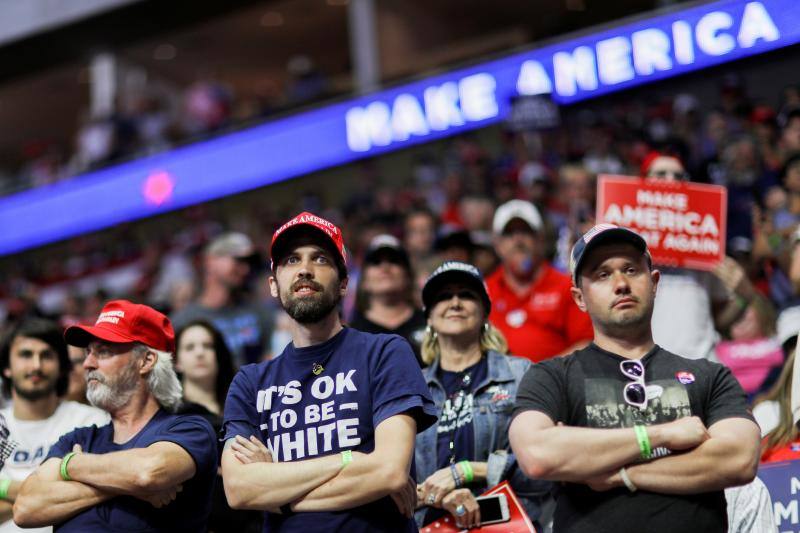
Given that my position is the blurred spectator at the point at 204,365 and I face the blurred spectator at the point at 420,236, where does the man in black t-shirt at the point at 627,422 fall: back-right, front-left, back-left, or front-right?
back-right

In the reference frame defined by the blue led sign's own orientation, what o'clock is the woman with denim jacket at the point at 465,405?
The woman with denim jacket is roughly at 12 o'clock from the blue led sign.

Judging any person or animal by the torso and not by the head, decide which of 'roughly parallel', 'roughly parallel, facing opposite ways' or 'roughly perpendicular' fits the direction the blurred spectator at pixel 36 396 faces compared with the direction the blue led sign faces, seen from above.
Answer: roughly parallel

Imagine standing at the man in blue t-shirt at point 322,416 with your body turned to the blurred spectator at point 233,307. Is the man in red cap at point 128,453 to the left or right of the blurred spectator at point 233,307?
left

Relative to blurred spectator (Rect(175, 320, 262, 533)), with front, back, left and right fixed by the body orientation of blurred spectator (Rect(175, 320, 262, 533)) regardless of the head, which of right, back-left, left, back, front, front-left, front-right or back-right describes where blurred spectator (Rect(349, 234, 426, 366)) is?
left

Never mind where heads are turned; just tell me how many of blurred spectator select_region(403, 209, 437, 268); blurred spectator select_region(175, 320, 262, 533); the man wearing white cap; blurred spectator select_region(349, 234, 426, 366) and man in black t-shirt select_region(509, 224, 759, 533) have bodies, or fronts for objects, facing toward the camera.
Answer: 5

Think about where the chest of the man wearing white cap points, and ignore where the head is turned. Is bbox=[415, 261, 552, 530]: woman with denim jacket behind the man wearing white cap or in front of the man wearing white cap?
in front

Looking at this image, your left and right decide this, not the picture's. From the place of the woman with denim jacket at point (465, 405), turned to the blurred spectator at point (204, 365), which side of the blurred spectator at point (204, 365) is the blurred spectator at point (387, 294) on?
right

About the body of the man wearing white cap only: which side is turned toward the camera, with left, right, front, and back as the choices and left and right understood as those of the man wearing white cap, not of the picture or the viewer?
front

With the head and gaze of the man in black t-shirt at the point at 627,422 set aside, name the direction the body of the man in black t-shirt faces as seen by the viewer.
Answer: toward the camera

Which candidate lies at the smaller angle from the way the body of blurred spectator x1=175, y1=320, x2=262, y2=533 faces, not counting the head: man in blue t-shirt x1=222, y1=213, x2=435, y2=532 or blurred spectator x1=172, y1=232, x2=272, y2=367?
the man in blue t-shirt

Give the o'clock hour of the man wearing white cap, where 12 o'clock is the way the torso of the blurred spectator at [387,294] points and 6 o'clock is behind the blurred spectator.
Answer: The man wearing white cap is roughly at 9 o'clock from the blurred spectator.

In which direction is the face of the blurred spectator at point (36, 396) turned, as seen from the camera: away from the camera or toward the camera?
toward the camera

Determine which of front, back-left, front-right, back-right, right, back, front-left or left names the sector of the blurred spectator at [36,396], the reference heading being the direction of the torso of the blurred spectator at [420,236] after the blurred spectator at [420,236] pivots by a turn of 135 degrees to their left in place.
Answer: back

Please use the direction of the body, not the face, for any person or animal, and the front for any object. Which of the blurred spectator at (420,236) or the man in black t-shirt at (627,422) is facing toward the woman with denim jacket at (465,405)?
the blurred spectator

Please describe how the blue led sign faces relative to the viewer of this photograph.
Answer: facing the viewer

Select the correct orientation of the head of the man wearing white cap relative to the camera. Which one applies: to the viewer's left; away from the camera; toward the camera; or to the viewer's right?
toward the camera
